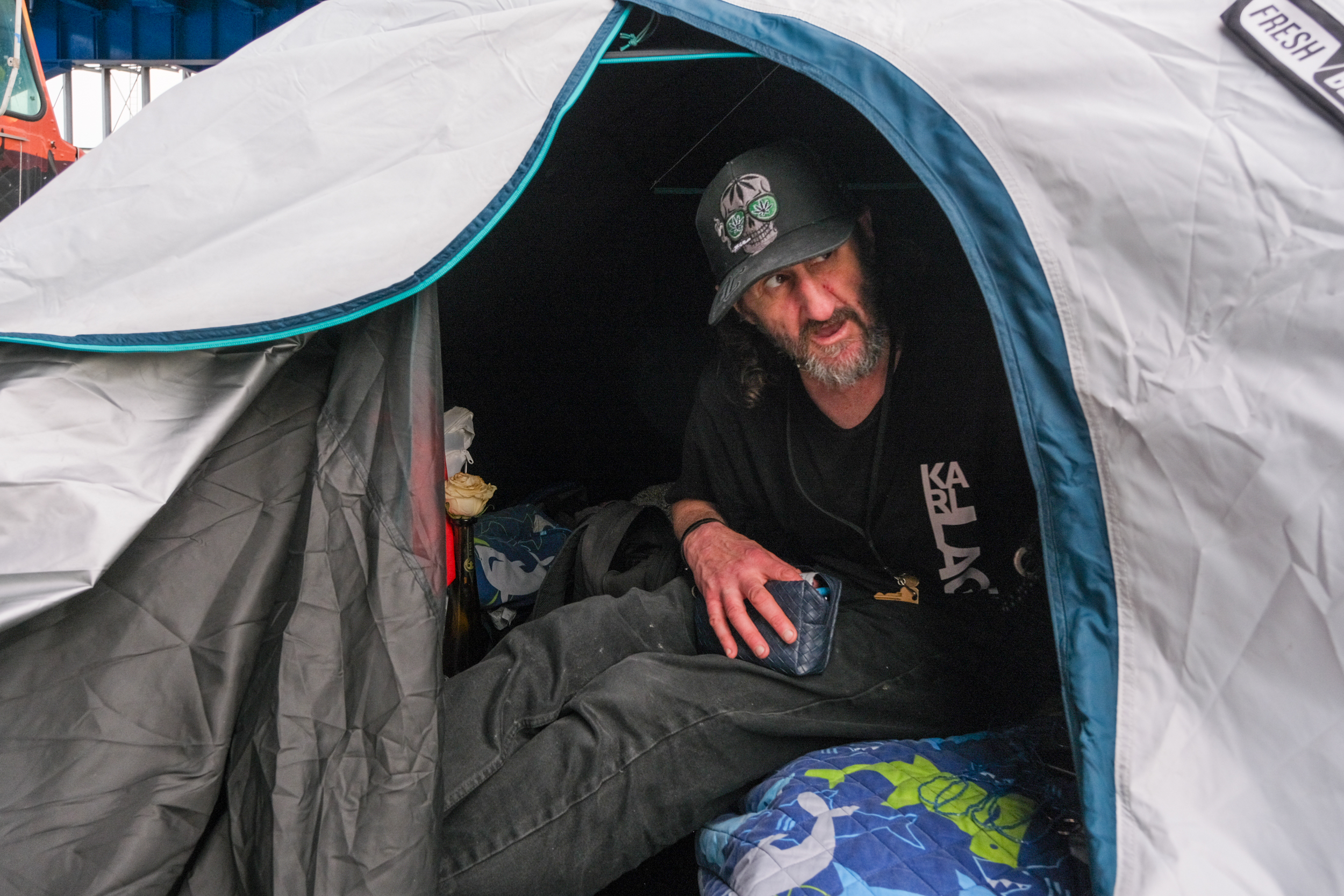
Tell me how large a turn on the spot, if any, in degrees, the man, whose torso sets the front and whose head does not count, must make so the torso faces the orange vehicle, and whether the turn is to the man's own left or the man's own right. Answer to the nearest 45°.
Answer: approximately 90° to the man's own right

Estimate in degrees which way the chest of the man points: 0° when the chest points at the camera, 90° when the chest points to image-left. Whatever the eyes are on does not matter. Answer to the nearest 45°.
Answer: approximately 45°

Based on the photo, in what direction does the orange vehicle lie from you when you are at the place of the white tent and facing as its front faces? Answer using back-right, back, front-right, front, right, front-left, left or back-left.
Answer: back-right

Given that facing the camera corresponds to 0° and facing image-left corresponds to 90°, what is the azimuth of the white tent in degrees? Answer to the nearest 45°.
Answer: approximately 0°

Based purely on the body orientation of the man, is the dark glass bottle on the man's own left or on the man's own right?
on the man's own right
